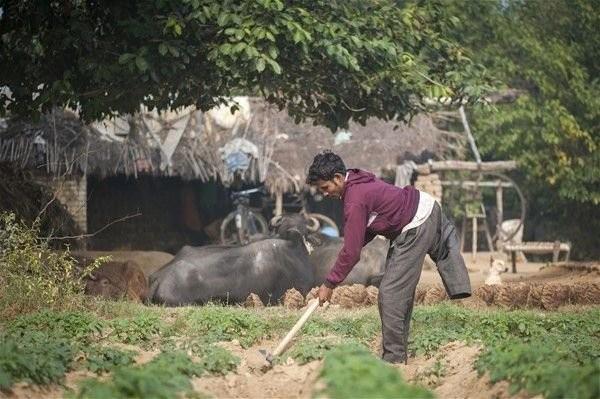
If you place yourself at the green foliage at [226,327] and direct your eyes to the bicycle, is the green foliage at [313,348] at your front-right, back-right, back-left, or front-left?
back-right

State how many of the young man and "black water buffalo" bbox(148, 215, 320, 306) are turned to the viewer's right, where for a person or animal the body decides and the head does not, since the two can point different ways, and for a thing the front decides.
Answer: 1

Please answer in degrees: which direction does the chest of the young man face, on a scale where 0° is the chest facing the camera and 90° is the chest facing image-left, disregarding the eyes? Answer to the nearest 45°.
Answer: approximately 90°

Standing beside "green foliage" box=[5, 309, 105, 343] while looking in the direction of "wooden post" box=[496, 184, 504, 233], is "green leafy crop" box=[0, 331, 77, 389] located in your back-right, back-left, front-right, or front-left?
back-right

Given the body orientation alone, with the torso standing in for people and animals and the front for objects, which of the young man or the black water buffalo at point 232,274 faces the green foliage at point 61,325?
the young man

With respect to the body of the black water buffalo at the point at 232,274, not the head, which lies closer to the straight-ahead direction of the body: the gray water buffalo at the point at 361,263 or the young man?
the gray water buffalo

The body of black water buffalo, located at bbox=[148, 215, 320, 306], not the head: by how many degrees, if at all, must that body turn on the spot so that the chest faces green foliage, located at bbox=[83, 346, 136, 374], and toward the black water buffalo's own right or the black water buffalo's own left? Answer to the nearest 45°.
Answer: approximately 90° to the black water buffalo's own right

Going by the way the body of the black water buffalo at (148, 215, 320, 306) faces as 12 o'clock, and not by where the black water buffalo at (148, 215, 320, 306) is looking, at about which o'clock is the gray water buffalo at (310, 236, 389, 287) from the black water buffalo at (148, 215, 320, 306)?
the gray water buffalo at (310, 236, 389, 287) is roughly at 11 o'clock from the black water buffalo at (148, 215, 320, 306).

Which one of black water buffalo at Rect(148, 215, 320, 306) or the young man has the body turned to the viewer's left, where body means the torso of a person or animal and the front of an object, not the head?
the young man

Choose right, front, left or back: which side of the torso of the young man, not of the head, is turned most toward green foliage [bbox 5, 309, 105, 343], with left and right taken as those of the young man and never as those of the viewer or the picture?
front

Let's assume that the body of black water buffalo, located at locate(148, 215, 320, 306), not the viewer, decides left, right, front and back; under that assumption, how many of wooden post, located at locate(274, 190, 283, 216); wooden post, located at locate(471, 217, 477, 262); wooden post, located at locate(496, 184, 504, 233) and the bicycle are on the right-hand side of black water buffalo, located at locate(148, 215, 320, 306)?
0

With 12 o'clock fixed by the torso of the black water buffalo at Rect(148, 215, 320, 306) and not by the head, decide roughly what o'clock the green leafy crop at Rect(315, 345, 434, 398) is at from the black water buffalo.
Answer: The green leafy crop is roughly at 3 o'clock from the black water buffalo.

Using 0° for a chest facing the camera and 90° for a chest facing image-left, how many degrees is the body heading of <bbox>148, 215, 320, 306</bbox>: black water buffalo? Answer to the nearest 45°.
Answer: approximately 270°

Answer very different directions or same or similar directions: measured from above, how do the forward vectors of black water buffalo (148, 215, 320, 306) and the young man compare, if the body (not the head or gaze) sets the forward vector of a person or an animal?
very different directions

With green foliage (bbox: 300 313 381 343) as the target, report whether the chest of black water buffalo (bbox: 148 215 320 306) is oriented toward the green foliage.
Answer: no

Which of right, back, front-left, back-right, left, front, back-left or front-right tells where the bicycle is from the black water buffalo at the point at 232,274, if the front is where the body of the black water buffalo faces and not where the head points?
left

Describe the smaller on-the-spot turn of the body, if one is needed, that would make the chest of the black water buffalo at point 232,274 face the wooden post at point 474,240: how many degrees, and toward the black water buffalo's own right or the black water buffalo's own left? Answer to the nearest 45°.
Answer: approximately 45° to the black water buffalo's own left
